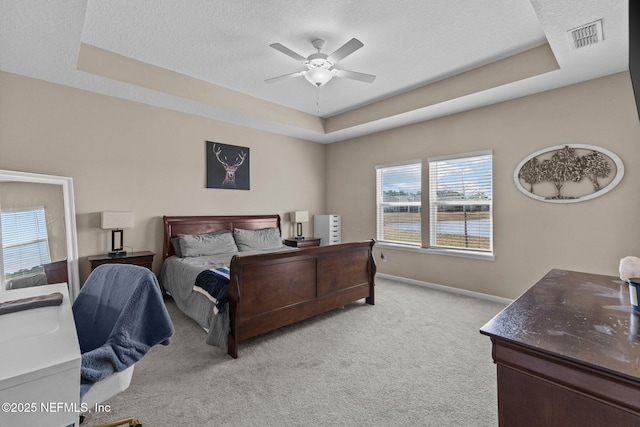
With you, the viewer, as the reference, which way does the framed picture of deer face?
facing the viewer and to the right of the viewer

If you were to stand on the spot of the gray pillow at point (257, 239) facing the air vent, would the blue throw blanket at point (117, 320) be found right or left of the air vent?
right

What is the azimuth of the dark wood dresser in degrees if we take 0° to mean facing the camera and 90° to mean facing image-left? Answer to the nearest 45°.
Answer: approximately 90°

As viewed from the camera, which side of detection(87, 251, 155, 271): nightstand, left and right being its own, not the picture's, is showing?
front

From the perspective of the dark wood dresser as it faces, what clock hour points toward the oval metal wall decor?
The oval metal wall decor is roughly at 3 o'clock from the dark wood dresser.

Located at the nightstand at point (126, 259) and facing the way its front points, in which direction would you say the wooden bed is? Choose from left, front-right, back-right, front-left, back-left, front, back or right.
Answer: front-left

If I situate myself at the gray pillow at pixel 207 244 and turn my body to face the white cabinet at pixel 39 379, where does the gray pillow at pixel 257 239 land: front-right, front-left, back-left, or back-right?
back-left

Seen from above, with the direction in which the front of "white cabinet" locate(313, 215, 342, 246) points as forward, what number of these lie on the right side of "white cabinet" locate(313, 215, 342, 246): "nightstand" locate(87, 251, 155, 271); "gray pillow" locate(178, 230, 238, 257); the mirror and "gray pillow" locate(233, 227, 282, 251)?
4

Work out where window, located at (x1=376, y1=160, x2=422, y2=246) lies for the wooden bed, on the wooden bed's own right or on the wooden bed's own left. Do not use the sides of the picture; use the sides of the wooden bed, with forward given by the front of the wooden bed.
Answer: on the wooden bed's own left

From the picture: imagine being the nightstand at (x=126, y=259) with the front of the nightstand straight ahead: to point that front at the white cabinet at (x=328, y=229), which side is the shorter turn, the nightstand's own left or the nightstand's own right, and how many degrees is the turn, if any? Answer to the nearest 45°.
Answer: approximately 90° to the nightstand's own left

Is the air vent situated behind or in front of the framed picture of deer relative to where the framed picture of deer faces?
in front

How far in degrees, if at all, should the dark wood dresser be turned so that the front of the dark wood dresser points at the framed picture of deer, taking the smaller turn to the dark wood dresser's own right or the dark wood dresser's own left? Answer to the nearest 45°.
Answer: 0° — it already faces it

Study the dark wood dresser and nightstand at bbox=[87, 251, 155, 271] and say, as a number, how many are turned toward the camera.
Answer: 1

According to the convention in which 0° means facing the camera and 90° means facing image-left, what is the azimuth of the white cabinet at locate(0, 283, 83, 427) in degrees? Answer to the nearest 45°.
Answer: approximately 315°
